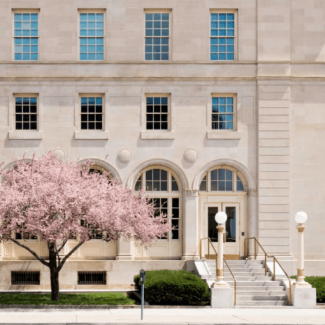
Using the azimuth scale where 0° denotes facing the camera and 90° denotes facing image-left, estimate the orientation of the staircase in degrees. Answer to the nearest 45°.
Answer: approximately 0°

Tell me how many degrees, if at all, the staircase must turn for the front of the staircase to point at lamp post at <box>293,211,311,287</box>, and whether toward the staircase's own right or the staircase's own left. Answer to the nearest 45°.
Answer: approximately 45° to the staircase's own left

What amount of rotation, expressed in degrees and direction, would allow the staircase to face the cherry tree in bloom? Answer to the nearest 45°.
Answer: approximately 45° to its right

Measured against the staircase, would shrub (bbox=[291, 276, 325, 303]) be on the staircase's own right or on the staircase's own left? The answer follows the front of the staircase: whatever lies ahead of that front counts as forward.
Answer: on the staircase's own left

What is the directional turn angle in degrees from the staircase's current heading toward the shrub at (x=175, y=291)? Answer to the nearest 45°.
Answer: approximately 45° to its right
